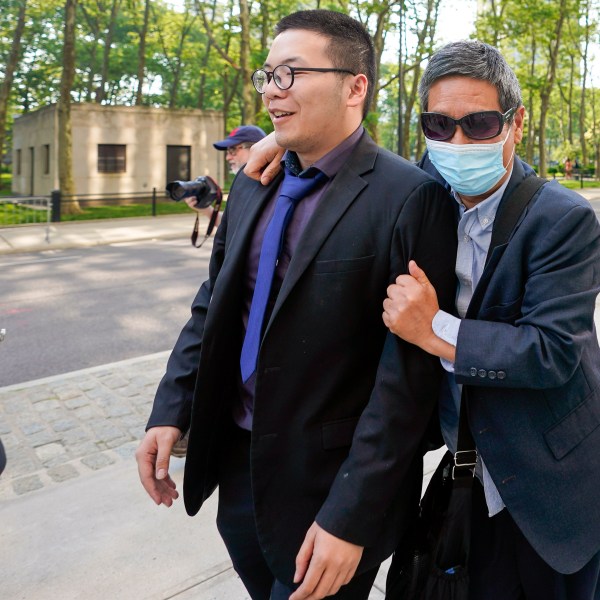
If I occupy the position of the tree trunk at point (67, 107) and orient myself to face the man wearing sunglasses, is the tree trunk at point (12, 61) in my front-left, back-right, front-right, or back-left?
back-right

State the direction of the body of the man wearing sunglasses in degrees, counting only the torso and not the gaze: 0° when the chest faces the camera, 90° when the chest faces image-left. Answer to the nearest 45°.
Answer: approximately 45°

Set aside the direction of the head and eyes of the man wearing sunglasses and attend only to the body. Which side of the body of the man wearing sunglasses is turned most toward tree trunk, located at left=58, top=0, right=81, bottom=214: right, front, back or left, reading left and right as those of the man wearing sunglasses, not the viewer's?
right

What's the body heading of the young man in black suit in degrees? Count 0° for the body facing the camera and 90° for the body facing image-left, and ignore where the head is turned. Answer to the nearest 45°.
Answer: approximately 45°
